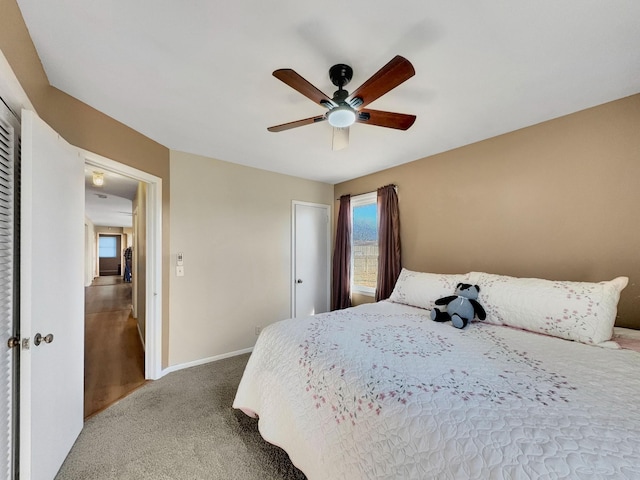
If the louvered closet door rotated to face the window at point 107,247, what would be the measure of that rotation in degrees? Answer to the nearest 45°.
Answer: approximately 90° to its left

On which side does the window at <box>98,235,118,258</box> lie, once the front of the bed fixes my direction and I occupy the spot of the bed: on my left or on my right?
on my right

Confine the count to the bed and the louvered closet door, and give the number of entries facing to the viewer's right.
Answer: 1

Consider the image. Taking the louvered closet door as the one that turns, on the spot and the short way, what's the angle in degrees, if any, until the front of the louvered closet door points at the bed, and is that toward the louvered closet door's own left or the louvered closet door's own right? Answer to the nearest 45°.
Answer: approximately 45° to the louvered closet door's own right

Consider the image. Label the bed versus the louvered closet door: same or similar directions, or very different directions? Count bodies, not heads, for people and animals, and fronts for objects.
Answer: very different directions

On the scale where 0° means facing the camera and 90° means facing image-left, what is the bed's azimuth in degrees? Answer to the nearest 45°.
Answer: approximately 45°

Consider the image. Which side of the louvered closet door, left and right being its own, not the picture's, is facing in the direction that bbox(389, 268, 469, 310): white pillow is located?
front

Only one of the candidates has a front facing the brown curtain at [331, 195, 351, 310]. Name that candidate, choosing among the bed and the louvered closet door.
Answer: the louvered closet door

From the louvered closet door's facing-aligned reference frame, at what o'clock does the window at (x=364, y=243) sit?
The window is roughly at 12 o'clock from the louvered closet door.

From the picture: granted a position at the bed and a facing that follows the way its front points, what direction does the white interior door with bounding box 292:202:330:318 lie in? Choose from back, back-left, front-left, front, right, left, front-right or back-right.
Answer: right

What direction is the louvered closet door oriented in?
to the viewer's right

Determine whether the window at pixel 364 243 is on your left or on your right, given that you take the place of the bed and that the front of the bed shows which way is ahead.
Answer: on your right
